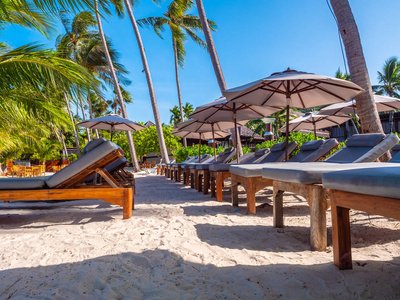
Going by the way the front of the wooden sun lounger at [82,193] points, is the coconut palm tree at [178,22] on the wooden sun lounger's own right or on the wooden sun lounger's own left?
on the wooden sun lounger's own right

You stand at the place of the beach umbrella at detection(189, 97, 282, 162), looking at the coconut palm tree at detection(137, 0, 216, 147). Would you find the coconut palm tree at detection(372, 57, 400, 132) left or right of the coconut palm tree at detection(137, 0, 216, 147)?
right

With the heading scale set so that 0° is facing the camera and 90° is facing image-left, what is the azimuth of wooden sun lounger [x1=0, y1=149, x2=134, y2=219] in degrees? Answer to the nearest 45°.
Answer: approximately 90°

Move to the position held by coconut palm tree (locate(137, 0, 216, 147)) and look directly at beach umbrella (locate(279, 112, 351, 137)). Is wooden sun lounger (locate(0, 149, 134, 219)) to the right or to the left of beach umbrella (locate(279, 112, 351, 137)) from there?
right

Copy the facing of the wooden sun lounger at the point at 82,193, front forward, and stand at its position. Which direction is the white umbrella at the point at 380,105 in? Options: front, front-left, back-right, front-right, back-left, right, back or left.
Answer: back

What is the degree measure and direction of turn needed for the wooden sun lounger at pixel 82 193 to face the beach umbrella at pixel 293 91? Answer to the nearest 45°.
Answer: approximately 180°

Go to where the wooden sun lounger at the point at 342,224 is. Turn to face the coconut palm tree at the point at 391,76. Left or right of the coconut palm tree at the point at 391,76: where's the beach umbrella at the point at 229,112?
left
